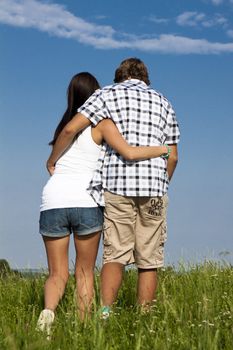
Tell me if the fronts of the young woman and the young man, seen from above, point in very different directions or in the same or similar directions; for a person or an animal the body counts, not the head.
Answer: same or similar directions

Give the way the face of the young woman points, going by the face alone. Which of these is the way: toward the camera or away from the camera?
away from the camera

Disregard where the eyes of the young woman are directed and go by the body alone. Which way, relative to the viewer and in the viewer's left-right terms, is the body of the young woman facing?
facing away from the viewer

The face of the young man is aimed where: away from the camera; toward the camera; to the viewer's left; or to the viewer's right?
away from the camera

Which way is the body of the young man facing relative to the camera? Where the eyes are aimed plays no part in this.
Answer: away from the camera
